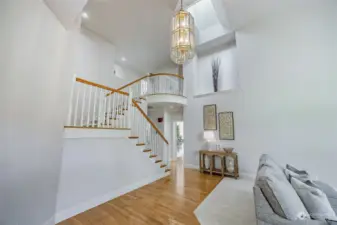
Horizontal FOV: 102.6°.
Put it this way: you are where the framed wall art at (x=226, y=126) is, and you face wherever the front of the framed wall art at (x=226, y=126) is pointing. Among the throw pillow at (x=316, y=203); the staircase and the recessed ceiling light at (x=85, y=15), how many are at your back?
0

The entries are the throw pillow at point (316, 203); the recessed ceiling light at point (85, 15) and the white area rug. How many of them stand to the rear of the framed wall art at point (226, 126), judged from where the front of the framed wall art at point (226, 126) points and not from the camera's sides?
0

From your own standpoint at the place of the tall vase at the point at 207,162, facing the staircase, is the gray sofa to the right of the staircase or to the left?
left

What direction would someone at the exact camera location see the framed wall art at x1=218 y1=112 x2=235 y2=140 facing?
facing the viewer and to the left of the viewer

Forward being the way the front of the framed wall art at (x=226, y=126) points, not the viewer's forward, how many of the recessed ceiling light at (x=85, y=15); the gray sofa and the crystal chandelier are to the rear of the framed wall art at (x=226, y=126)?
0

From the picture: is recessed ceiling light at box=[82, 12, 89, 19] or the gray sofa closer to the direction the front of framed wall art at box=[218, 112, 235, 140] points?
the recessed ceiling light

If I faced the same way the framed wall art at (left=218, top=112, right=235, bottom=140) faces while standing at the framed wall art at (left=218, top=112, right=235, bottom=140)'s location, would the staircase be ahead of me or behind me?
ahead

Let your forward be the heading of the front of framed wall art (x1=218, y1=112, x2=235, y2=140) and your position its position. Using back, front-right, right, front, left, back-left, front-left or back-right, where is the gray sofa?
front-left
